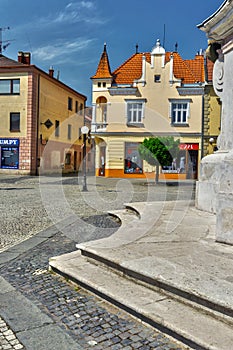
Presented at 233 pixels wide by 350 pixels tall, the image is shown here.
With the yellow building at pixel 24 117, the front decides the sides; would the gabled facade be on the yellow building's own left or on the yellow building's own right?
on the yellow building's own left

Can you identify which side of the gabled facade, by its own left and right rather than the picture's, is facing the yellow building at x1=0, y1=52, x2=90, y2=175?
right
